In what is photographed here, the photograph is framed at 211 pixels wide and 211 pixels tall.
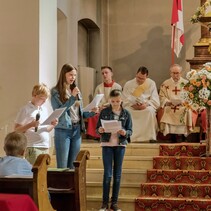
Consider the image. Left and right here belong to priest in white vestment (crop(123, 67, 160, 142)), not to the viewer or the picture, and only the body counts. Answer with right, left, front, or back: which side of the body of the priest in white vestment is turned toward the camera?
front

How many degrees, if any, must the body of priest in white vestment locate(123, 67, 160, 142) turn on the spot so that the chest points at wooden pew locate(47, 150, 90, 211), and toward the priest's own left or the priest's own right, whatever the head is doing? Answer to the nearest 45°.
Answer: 0° — they already face it

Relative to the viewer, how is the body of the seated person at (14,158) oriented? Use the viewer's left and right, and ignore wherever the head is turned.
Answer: facing away from the viewer

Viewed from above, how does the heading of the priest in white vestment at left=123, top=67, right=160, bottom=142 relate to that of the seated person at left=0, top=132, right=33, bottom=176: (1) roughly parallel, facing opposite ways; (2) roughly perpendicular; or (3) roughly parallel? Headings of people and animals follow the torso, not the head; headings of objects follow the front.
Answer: roughly parallel, facing opposite ways

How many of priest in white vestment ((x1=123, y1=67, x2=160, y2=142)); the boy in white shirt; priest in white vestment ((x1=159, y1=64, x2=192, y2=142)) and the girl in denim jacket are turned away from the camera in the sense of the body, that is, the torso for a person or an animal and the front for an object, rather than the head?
0

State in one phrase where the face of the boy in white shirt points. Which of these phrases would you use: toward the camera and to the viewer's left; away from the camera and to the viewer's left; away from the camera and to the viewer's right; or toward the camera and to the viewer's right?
toward the camera and to the viewer's right

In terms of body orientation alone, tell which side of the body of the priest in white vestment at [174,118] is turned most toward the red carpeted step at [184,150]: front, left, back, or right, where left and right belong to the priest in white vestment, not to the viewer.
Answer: front

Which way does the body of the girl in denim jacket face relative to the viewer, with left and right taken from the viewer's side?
facing the viewer

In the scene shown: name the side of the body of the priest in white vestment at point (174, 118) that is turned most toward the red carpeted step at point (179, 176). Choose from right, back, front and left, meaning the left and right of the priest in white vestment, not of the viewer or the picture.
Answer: front

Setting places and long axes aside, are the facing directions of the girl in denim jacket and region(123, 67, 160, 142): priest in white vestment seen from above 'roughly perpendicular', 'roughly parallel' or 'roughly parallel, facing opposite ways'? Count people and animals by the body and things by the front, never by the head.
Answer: roughly parallel

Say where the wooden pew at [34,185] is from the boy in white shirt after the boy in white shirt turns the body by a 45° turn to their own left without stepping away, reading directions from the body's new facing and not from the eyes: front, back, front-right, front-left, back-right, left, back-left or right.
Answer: right

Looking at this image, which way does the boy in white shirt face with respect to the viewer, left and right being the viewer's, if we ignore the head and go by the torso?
facing the viewer and to the right of the viewer

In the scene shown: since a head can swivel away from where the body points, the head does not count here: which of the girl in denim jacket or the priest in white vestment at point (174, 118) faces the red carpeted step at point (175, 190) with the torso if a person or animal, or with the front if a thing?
the priest in white vestment

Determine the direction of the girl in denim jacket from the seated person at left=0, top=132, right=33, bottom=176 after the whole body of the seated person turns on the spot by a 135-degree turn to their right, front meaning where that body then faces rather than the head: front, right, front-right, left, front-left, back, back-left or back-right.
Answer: left

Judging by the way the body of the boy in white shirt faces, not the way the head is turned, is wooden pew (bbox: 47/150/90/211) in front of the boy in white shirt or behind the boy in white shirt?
in front
